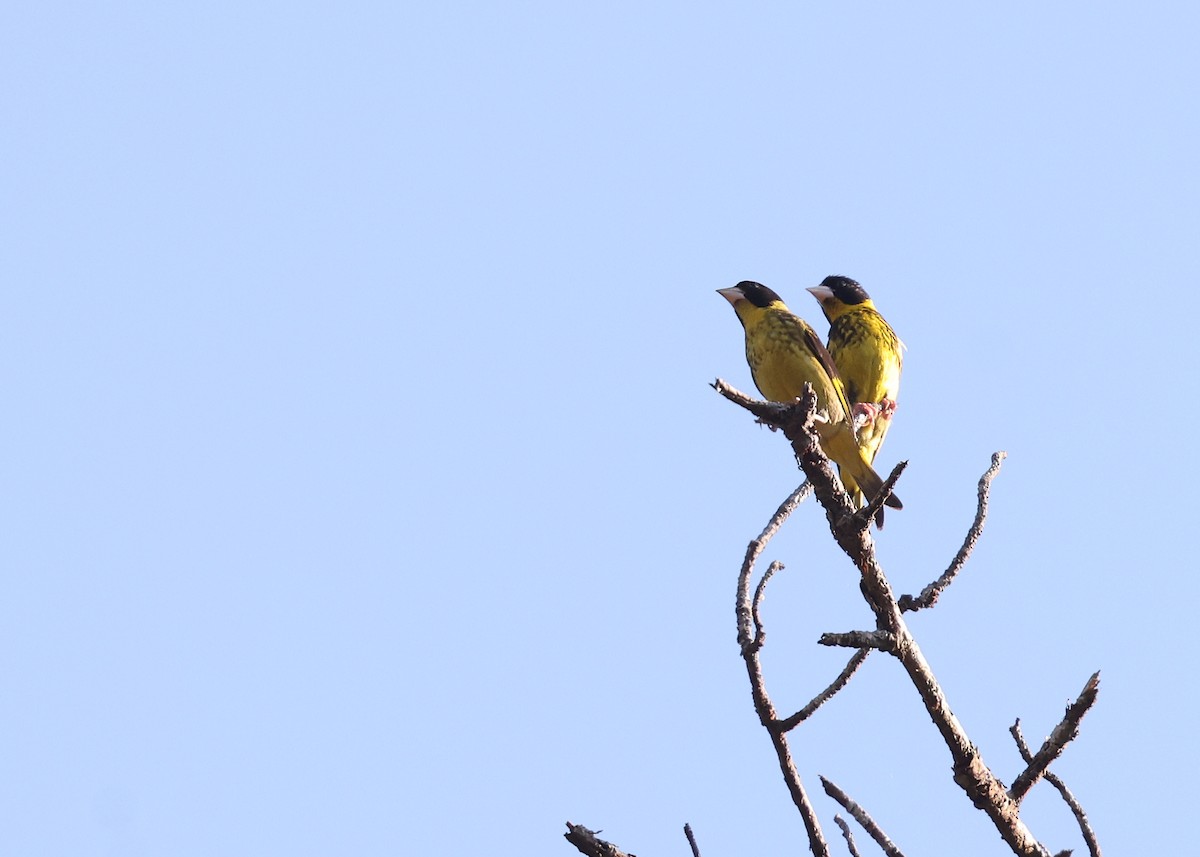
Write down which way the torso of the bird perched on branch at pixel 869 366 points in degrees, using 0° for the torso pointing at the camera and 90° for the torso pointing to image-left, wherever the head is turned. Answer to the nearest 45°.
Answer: approximately 45°
